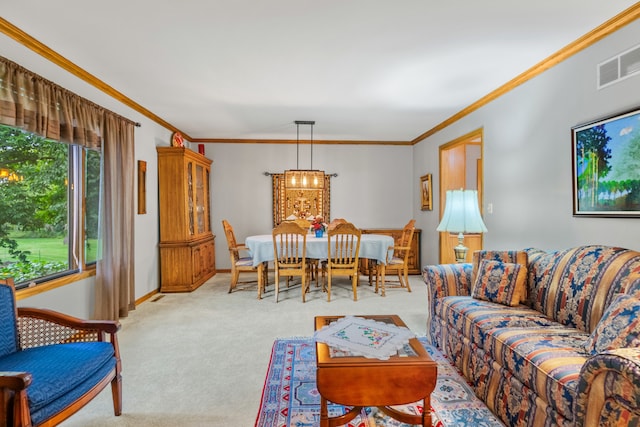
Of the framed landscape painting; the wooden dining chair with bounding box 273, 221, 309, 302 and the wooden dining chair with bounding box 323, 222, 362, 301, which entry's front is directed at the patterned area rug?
the framed landscape painting

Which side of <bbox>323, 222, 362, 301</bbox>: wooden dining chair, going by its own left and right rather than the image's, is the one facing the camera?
back

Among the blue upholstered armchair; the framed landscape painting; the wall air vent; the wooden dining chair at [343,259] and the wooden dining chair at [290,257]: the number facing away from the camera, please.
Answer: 2

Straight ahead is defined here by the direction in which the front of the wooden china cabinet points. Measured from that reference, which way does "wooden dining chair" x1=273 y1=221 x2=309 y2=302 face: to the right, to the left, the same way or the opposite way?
to the left

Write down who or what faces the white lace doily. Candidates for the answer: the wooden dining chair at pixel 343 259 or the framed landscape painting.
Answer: the framed landscape painting

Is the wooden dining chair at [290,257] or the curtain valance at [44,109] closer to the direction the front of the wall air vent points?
the curtain valance

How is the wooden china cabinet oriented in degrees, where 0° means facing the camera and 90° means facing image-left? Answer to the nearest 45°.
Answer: approximately 270°

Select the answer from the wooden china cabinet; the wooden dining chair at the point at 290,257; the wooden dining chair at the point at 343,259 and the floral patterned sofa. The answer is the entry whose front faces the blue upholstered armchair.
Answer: the floral patterned sofa

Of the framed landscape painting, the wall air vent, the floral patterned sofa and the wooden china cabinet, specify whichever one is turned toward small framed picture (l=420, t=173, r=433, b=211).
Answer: the wooden china cabinet

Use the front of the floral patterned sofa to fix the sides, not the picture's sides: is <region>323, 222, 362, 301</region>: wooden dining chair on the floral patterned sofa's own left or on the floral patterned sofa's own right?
on the floral patterned sofa's own right

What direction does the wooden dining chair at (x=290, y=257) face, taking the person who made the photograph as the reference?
facing away from the viewer

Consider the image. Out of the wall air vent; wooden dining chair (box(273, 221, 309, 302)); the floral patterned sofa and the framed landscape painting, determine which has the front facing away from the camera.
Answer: the wooden dining chair

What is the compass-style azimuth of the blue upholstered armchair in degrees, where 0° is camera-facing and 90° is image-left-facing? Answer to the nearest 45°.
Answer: approximately 315°
